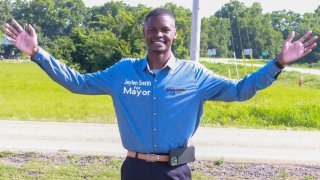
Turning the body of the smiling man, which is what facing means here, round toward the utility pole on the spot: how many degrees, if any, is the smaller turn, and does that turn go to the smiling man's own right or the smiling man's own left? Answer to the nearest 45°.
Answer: approximately 180°

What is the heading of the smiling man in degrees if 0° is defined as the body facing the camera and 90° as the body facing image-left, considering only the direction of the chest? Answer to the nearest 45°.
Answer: approximately 0°
